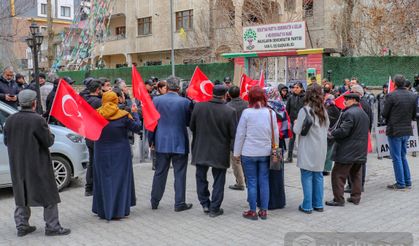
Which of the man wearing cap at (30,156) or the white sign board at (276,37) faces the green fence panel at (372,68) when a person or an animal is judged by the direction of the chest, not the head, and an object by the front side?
the man wearing cap

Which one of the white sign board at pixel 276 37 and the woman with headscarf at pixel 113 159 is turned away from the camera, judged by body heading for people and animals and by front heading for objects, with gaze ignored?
the woman with headscarf

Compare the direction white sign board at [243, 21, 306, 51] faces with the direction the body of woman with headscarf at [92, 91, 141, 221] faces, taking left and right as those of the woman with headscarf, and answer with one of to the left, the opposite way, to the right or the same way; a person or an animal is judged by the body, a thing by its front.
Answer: the opposite way

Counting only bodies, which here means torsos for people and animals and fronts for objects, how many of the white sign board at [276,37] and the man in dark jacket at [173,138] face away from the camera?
1

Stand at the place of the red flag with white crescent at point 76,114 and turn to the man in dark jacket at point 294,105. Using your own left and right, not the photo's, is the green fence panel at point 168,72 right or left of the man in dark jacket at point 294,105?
left

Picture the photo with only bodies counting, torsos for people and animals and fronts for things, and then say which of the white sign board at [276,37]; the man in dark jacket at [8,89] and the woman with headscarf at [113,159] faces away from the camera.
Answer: the woman with headscarf

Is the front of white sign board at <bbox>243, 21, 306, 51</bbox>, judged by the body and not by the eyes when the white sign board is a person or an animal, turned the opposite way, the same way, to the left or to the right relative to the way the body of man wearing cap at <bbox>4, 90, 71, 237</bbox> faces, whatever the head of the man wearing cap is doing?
the opposite way

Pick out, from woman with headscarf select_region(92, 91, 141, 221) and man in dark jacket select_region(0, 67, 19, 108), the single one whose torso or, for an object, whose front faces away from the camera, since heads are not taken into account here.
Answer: the woman with headscarf

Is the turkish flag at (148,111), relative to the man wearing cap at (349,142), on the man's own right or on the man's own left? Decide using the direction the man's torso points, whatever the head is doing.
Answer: on the man's own left

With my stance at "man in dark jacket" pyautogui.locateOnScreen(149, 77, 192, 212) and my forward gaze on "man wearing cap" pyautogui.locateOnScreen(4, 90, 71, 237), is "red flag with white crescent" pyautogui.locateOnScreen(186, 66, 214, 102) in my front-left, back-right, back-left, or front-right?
back-right

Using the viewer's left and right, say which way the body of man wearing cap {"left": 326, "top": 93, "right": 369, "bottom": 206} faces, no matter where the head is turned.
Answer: facing away from the viewer and to the left of the viewer

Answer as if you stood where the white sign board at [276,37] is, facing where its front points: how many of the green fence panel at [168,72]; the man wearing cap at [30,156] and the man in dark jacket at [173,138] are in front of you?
2

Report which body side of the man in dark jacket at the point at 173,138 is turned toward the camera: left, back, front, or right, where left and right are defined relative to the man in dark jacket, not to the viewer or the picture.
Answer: back

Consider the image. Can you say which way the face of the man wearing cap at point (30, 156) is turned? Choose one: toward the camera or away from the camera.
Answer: away from the camera

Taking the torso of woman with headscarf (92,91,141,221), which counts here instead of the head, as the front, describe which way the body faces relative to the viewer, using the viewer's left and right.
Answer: facing away from the viewer
